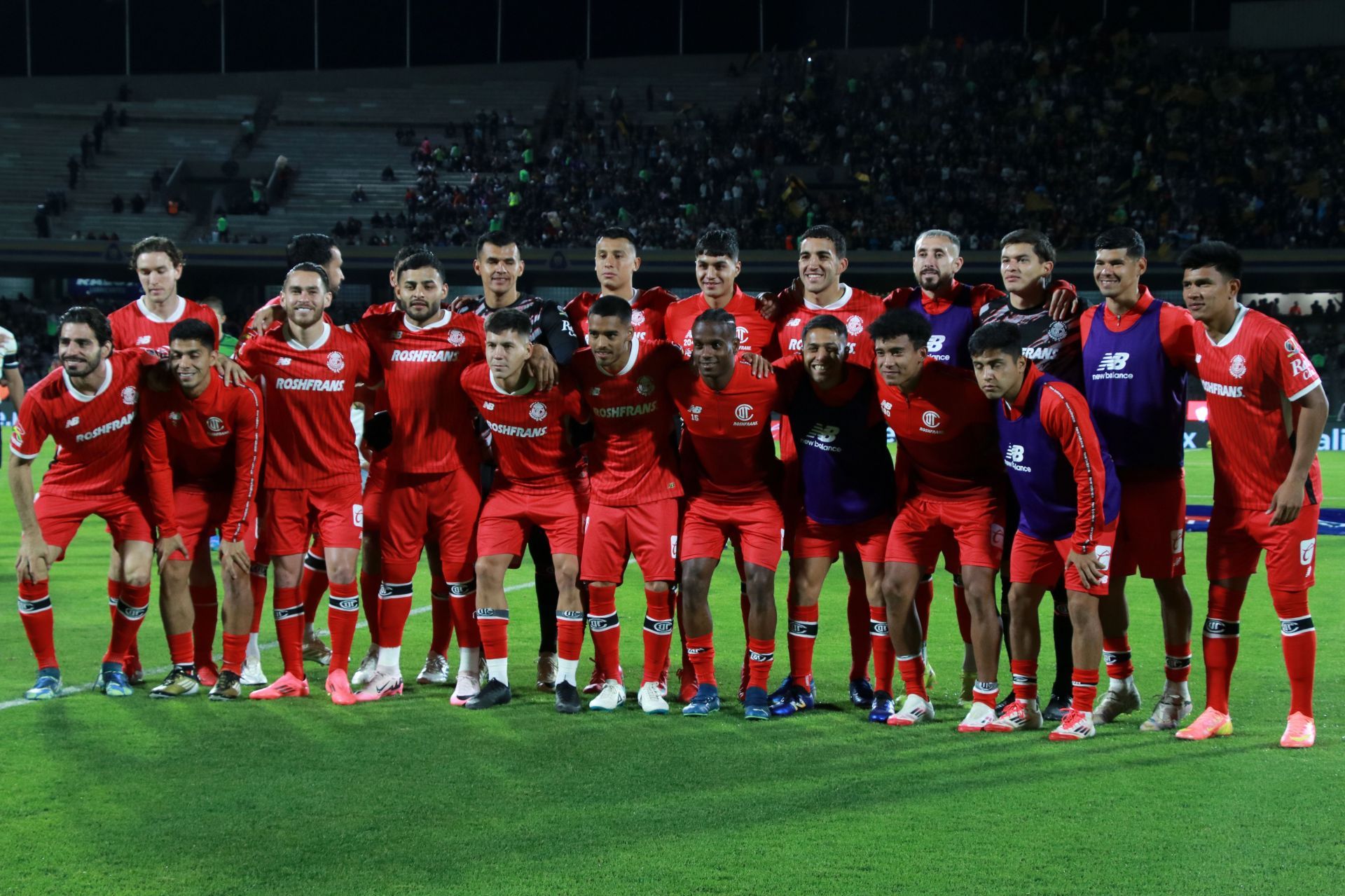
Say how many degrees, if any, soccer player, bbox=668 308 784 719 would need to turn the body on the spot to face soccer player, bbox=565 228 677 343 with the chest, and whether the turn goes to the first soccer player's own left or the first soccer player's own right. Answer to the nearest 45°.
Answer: approximately 135° to the first soccer player's own right

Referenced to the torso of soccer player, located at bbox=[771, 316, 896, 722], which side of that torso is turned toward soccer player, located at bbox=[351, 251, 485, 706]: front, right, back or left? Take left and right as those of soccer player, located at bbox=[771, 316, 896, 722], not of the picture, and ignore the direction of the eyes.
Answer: right

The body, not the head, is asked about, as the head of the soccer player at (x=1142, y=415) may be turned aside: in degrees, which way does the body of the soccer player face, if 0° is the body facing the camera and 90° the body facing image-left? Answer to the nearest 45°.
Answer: approximately 45°

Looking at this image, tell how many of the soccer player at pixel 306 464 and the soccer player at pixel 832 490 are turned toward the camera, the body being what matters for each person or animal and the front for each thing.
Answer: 2

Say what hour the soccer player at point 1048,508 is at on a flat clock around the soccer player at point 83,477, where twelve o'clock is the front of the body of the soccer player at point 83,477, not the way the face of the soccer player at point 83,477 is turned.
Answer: the soccer player at point 1048,508 is roughly at 10 o'clock from the soccer player at point 83,477.

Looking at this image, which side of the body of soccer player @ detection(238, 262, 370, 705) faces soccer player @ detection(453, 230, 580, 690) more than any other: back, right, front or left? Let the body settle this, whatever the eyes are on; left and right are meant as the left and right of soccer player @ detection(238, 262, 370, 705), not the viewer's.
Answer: left

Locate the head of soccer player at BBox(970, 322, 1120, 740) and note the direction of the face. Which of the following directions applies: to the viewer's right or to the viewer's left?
to the viewer's left

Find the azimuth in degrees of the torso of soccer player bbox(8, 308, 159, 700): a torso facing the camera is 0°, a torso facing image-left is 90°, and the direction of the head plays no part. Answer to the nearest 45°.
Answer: approximately 0°

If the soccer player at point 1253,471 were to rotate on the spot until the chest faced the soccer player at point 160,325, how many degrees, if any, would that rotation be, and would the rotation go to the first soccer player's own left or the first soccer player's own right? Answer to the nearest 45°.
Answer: approximately 45° to the first soccer player's own right
